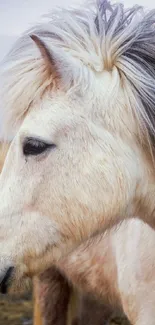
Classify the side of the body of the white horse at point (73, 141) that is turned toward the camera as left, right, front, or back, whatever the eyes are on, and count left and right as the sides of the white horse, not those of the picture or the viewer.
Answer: left
